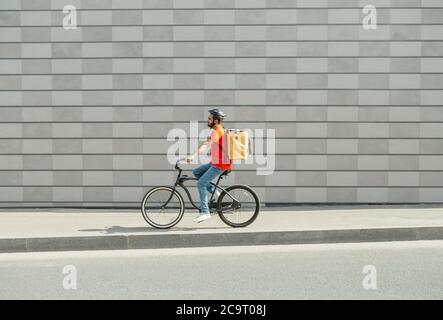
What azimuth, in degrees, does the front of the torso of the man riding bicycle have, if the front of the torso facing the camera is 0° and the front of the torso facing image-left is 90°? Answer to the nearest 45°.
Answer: approximately 90°

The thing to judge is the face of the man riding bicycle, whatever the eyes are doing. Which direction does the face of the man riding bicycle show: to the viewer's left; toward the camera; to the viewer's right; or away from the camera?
to the viewer's left

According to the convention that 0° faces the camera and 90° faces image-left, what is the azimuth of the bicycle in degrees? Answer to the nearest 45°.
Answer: approximately 90°
